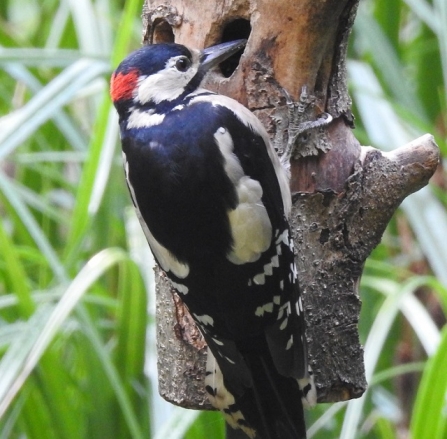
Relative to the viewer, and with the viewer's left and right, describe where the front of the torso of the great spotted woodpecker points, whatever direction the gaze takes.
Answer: facing away from the viewer and to the right of the viewer
